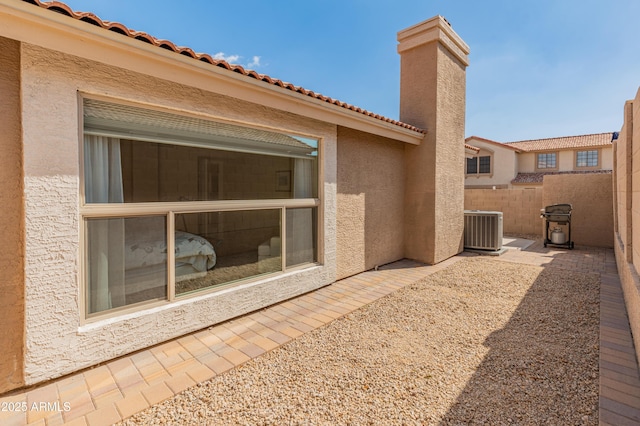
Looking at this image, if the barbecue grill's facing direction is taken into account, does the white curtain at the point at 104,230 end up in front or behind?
in front

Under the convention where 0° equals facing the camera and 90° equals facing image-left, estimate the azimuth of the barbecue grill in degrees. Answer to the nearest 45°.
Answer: approximately 0°

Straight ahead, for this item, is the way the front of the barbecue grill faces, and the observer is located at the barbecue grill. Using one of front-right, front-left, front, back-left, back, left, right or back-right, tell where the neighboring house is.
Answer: back

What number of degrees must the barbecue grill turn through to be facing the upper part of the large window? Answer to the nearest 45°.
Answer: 0° — it already faces it

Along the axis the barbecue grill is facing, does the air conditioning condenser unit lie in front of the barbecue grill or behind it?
in front

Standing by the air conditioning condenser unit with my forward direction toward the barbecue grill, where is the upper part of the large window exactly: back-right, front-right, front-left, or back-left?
back-right
